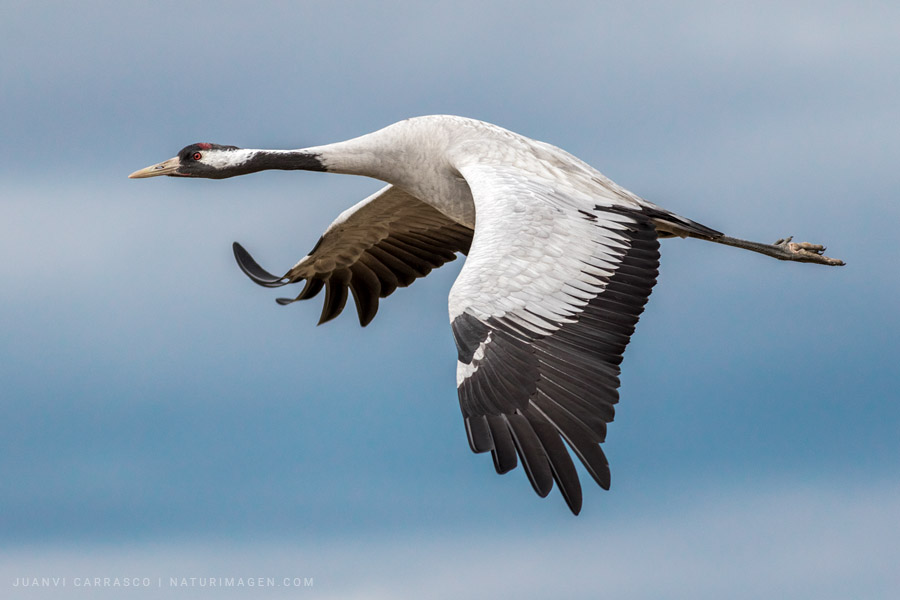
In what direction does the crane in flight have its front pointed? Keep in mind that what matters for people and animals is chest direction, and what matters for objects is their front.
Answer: to the viewer's left
